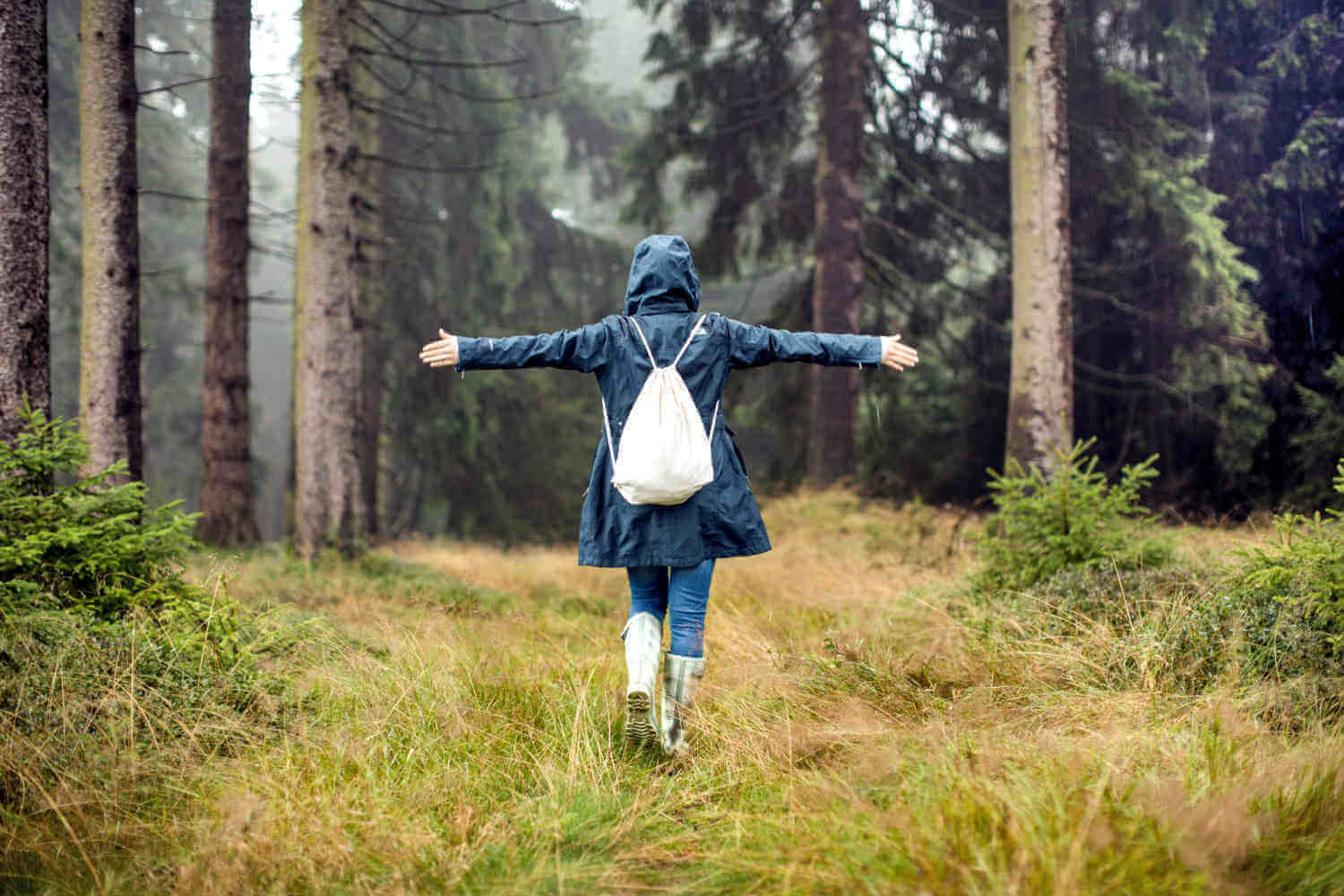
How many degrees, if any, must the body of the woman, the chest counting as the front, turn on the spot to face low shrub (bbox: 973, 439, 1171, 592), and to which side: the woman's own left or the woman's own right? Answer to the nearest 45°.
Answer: approximately 45° to the woman's own right

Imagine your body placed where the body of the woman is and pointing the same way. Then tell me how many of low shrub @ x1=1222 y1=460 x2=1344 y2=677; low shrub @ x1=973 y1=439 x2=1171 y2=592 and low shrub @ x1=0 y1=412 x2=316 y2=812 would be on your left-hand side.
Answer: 1

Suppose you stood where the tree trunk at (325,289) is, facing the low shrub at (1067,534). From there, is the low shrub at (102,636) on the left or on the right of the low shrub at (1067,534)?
right

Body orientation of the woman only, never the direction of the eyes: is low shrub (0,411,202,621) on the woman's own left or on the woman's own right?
on the woman's own left

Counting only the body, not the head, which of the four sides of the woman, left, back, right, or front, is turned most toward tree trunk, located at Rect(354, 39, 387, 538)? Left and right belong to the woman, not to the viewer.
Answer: front

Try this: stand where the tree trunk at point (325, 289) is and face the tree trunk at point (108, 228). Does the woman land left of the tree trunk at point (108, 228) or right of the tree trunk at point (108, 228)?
left

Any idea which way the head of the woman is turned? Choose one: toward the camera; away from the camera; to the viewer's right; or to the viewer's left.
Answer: away from the camera

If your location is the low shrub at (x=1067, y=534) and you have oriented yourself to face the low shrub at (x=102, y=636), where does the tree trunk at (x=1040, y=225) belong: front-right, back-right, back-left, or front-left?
back-right

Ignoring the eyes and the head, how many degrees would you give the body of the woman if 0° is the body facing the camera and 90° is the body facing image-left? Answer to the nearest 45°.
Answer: approximately 180°

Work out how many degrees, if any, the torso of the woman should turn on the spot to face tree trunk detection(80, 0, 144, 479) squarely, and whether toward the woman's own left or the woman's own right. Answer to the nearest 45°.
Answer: approximately 45° to the woman's own left

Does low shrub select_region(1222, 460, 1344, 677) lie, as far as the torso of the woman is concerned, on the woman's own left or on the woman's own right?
on the woman's own right

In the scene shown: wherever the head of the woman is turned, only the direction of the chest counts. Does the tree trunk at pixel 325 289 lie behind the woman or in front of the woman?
in front

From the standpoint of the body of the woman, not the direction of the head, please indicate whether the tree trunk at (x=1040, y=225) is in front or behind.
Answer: in front
